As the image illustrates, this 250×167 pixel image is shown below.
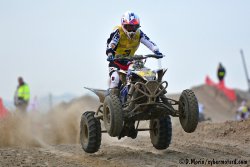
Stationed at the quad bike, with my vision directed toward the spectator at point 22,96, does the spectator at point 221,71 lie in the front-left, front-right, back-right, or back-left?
front-right

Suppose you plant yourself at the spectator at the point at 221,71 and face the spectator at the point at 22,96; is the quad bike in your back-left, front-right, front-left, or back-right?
front-left

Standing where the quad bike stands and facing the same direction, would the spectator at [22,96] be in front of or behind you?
behind

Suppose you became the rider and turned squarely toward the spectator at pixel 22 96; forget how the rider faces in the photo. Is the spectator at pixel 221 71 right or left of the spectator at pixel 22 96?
right
